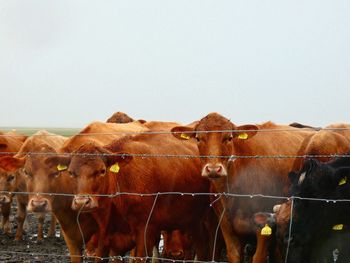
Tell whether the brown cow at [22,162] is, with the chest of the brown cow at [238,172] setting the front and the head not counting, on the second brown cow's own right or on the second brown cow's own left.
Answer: on the second brown cow's own right

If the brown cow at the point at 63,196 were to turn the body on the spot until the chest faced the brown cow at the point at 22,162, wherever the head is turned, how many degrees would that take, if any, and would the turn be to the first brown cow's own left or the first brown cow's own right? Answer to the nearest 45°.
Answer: approximately 90° to the first brown cow's own right

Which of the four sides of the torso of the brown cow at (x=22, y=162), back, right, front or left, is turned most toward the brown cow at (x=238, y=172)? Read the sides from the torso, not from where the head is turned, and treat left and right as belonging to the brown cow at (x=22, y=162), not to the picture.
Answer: left

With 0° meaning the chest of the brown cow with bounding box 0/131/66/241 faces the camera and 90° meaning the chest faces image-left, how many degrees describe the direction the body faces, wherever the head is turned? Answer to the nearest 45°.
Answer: approximately 45°

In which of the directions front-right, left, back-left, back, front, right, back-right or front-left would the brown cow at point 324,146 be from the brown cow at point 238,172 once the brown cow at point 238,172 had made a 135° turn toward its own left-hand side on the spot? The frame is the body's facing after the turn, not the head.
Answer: front

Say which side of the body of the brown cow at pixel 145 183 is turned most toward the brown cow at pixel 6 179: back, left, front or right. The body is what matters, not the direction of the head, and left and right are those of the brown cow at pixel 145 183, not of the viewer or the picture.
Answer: right

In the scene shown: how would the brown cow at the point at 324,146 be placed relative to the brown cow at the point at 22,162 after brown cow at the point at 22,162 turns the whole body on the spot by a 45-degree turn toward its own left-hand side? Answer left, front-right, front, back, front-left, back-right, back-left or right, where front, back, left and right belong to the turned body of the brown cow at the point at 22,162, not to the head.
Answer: front-left

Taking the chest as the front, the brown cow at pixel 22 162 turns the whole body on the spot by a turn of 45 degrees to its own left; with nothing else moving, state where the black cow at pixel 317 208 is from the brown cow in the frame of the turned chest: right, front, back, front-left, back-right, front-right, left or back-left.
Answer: front-left

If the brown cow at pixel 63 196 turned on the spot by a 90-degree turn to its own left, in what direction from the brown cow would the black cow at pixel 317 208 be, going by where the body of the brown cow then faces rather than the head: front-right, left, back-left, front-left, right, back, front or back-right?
front

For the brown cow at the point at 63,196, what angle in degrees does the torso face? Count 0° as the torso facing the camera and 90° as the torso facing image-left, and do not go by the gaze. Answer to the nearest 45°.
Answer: approximately 45°

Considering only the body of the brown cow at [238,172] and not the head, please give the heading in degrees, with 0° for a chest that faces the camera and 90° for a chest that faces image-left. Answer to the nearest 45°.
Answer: approximately 45°

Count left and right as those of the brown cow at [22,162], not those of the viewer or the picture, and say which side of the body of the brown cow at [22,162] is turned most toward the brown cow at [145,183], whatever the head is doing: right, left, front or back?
left

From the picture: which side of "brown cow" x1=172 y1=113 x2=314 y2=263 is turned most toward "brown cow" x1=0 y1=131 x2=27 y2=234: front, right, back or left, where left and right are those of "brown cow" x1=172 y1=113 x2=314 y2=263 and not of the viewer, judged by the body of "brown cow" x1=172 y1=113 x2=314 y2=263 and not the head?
right
